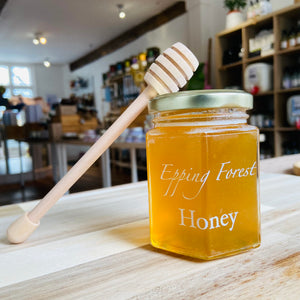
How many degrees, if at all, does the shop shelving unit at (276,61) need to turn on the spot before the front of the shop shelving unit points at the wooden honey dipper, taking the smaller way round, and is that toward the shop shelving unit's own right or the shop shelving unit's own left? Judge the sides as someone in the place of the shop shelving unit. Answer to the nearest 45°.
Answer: approximately 45° to the shop shelving unit's own left

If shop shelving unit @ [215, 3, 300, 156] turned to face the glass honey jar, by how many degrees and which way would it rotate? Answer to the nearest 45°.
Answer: approximately 45° to its left

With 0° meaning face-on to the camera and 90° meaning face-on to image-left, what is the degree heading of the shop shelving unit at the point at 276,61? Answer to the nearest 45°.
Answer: approximately 45°
